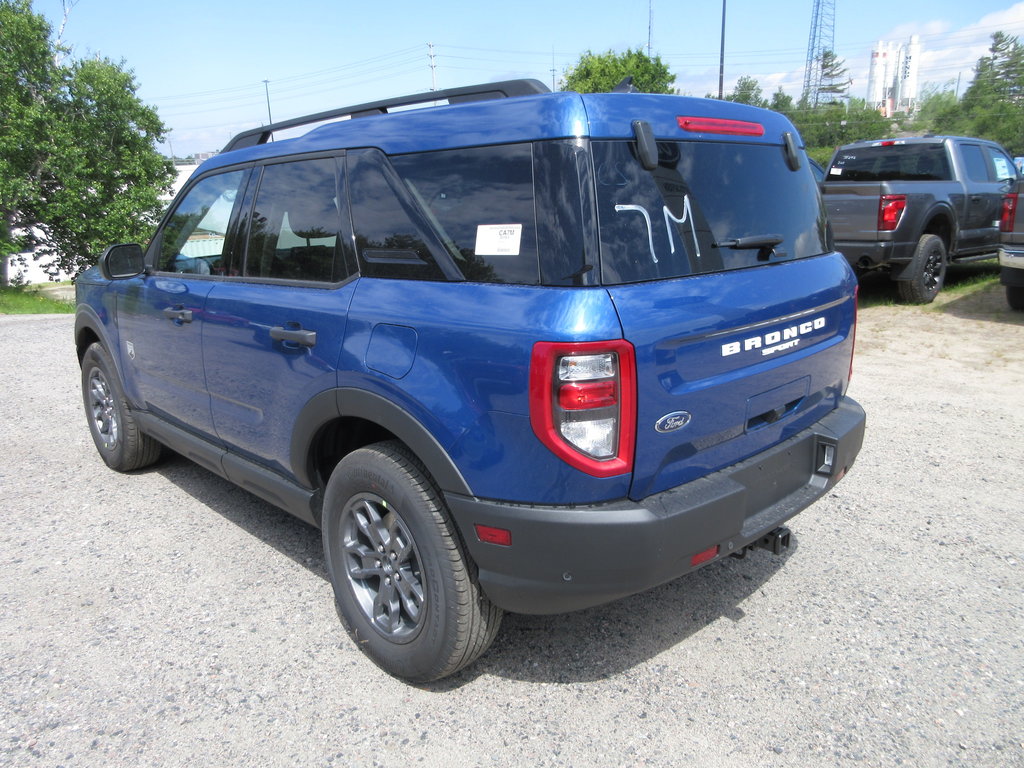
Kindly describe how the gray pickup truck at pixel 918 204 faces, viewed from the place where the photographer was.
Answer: facing away from the viewer and to the right of the viewer

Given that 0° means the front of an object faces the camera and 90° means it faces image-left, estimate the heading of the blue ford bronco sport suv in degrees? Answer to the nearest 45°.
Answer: approximately 135°

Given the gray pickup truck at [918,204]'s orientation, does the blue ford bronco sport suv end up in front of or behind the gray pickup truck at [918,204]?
behind

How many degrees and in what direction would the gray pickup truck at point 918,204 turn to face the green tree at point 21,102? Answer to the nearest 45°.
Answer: approximately 135° to its left

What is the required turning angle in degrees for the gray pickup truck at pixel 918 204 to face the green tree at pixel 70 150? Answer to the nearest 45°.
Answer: approximately 135° to its left

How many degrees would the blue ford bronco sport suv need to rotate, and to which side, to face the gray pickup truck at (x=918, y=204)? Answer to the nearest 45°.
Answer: approximately 90° to its right

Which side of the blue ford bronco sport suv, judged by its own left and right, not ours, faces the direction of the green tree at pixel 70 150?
front

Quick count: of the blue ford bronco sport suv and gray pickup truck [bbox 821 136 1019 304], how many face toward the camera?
0

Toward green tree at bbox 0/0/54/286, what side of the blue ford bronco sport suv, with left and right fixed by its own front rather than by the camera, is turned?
front
